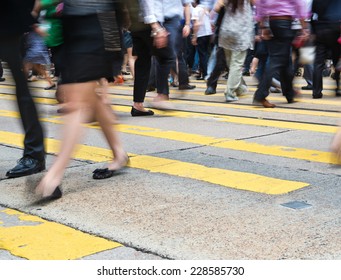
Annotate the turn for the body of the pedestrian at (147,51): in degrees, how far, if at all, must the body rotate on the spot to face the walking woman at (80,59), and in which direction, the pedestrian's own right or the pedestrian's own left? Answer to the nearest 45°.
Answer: approximately 90° to the pedestrian's own right

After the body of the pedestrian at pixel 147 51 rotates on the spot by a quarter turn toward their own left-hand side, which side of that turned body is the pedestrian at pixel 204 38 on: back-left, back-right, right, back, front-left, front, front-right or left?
front

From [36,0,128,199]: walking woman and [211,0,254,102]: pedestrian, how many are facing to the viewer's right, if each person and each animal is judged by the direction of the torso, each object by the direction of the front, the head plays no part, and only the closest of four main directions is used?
0
